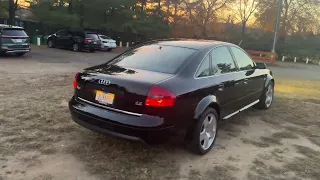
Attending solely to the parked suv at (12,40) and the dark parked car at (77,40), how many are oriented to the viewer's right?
0

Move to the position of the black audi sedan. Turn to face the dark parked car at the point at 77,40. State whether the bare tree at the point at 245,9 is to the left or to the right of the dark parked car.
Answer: right

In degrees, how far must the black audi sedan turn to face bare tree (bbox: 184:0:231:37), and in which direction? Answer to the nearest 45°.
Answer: approximately 45° to its left

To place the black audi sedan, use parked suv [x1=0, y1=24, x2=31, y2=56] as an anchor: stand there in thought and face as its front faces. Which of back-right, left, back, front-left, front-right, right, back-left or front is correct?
back

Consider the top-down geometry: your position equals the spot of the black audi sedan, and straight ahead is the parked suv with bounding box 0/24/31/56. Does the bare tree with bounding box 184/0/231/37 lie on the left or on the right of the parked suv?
right

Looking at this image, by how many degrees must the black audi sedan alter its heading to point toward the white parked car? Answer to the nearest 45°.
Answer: approximately 45° to its left

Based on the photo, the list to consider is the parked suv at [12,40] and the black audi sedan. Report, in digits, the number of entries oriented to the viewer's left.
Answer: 0

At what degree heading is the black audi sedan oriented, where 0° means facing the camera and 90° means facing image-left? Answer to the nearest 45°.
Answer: approximately 225°

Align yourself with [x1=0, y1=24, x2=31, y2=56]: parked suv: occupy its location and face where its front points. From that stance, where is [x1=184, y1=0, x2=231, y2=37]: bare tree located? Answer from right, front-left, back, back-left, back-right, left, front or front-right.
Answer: front-right

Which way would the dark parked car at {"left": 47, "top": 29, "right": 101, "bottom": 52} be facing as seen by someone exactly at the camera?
facing away from the viewer and to the left of the viewer

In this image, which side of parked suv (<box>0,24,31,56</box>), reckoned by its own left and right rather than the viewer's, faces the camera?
back
